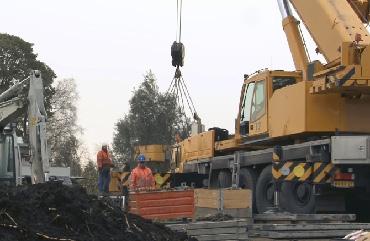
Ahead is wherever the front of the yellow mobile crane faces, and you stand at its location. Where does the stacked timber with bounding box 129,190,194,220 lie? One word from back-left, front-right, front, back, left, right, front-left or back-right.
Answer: left

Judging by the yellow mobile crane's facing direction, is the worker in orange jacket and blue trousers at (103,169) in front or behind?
in front

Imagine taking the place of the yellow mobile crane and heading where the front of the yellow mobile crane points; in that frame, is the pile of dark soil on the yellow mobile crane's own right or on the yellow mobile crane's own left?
on the yellow mobile crane's own left

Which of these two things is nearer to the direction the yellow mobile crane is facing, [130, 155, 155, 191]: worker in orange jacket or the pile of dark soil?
the worker in orange jacket

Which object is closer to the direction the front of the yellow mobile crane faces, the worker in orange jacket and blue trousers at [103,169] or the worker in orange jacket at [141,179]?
the worker in orange jacket and blue trousers

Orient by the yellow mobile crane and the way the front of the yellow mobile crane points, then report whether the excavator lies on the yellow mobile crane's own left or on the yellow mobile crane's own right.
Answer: on the yellow mobile crane's own left

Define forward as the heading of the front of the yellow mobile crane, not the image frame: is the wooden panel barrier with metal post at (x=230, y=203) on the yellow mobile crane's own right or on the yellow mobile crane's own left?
on the yellow mobile crane's own left

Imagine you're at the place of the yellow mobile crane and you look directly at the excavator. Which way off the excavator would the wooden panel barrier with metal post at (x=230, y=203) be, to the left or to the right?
left

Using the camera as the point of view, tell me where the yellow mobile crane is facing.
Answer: facing away from the viewer and to the left of the viewer

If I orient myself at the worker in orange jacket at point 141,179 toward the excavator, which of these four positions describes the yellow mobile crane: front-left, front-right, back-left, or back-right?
back-left

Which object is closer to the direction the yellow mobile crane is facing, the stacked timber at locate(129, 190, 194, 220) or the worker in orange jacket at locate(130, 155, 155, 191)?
the worker in orange jacket
